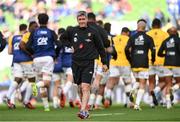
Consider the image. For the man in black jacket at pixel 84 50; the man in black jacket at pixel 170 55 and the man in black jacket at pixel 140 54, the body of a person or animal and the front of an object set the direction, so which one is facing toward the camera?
the man in black jacket at pixel 84 50

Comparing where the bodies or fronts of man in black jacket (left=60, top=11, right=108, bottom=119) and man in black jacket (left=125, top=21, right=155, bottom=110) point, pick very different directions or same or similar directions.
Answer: very different directions

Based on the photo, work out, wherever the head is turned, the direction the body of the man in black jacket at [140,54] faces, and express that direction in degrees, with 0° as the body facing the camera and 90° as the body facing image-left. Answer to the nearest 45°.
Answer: approximately 180°

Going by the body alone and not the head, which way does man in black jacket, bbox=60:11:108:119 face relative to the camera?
toward the camera

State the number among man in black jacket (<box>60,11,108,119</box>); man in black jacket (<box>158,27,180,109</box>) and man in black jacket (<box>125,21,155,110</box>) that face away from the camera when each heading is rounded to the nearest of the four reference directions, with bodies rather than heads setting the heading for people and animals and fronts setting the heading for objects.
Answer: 2

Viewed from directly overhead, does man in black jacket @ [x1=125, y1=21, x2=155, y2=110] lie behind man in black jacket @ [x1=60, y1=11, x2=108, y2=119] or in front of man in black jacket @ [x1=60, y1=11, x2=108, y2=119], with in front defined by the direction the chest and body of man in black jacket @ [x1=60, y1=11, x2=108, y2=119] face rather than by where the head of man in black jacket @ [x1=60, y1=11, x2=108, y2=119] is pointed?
behind

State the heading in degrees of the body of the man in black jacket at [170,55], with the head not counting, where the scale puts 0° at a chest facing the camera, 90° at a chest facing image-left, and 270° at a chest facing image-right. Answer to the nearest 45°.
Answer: approximately 180°

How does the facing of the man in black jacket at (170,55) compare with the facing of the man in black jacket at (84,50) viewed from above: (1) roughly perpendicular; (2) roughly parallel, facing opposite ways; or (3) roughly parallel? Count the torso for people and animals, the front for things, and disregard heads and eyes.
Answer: roughly parallel, facing opposite ways

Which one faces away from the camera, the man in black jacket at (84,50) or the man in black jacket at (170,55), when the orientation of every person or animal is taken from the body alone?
the man in black jacket at (170,55)

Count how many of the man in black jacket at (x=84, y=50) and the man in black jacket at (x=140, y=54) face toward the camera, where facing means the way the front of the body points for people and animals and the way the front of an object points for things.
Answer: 1
